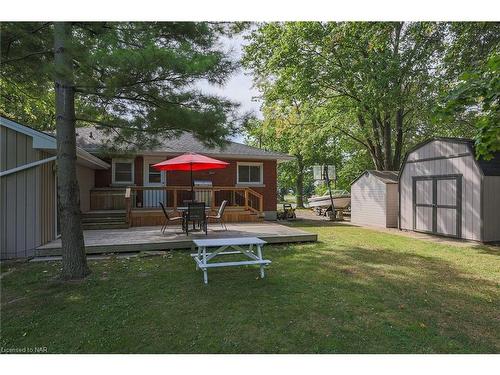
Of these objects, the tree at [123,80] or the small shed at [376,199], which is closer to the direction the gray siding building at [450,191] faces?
the tree

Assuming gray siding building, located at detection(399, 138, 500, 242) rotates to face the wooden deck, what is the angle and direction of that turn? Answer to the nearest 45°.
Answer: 0° — it already faces it

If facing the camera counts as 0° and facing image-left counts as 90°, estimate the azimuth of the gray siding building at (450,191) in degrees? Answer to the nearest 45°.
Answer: approximately 45°

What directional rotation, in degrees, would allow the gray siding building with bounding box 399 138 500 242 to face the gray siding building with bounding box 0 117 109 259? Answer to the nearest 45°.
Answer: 0° — it already faces it

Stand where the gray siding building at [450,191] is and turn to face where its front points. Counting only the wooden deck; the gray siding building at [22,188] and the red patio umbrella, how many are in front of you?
3

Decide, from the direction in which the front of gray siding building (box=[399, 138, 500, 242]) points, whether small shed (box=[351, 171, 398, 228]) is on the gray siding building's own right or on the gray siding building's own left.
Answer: on the gray siding building's own right
